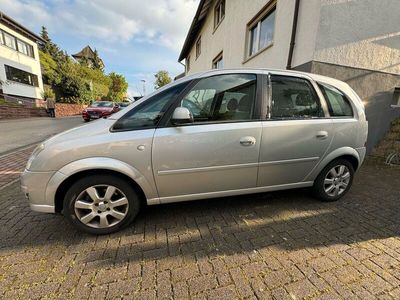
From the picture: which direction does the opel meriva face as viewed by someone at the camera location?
facing to the left of the viewer

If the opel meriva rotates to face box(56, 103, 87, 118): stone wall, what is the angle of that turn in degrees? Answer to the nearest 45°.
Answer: approximately 45° to its right

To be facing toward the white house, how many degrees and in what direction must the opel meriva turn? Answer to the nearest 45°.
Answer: approximately 45° to its right
